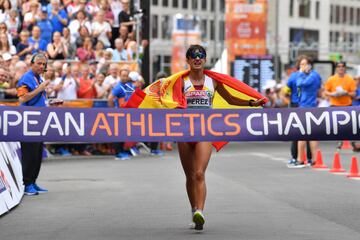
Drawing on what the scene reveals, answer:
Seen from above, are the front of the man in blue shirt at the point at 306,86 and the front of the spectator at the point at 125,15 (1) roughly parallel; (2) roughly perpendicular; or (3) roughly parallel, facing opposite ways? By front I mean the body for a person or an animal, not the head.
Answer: roughly perpendicular

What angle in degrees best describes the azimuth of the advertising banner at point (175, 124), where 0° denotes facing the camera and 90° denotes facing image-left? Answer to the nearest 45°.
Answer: approximately 0°

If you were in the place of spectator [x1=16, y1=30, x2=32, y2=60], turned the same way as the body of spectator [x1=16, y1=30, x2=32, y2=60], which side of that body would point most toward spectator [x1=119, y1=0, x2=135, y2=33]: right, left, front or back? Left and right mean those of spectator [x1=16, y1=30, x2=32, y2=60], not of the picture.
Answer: left

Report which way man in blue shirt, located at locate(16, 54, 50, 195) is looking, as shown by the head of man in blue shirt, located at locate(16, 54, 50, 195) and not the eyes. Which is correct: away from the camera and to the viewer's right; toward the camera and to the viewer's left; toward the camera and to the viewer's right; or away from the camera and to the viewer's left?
toward the camera and to the viewer's right

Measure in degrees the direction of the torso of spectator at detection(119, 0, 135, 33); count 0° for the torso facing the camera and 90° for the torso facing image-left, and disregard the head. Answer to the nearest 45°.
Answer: approximately 315°

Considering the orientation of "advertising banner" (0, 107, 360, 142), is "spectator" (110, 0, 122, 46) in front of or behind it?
behind

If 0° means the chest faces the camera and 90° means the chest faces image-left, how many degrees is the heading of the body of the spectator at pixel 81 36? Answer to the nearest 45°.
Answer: approximately 315°

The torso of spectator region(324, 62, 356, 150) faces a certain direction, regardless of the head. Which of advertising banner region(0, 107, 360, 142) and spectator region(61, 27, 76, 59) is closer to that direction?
the advertising banner

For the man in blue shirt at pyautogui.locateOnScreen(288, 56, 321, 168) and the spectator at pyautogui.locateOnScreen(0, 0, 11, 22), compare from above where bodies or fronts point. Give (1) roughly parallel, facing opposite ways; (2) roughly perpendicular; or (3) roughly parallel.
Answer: roughly perpendicular

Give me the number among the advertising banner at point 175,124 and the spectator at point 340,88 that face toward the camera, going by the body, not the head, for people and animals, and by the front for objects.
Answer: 2
